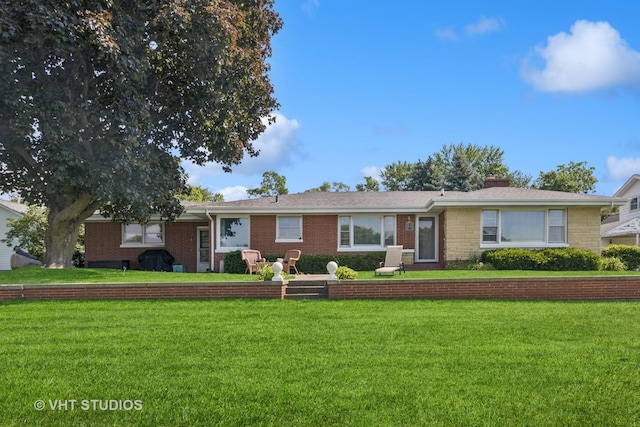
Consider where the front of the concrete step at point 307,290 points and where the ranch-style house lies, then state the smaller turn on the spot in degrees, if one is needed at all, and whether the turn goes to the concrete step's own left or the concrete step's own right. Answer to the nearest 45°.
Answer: approximately 180°

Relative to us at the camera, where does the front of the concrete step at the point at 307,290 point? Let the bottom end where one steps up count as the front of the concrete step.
facing the viewer

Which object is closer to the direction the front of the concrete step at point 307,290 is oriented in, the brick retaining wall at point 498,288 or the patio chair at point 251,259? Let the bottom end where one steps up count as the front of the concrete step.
the brick retaining wall

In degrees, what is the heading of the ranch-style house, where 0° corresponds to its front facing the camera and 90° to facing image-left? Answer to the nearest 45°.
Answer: approximately 0°

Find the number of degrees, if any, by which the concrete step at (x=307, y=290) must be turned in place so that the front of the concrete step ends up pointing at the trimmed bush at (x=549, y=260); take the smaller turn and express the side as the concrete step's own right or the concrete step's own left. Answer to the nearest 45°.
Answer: approximately 135° to the concrete step's own left

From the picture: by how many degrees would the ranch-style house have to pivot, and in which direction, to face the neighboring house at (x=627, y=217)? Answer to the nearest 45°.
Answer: approximately 135° to its left

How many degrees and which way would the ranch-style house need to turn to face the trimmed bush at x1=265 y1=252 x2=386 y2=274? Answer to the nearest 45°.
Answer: approximately 45° to its right

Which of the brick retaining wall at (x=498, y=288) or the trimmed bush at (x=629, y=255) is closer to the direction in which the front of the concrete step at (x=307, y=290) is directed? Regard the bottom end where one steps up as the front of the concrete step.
the brick retaining wall

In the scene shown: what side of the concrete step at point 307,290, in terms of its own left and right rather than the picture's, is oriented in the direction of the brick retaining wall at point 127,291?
right

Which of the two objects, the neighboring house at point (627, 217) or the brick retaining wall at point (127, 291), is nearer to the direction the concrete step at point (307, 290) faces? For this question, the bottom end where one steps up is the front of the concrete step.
the brick retaining wall

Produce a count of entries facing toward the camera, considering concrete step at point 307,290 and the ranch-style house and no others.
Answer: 2

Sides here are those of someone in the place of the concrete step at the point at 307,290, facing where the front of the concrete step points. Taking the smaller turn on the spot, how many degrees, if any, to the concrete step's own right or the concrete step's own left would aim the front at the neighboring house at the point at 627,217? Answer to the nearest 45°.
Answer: approximately 135° to the concrete step's own left

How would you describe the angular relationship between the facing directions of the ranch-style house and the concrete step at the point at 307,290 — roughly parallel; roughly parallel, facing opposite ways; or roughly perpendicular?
roughly parallel
